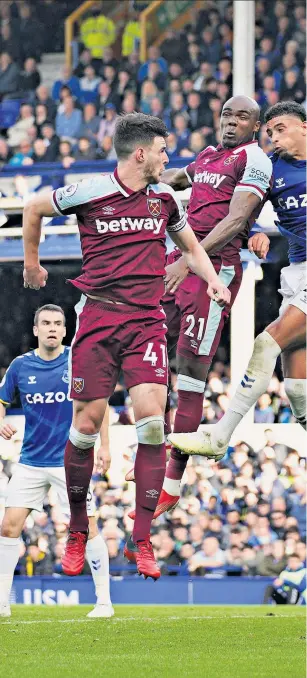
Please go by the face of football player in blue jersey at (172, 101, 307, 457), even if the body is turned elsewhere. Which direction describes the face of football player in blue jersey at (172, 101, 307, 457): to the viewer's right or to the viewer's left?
to the viewer's left

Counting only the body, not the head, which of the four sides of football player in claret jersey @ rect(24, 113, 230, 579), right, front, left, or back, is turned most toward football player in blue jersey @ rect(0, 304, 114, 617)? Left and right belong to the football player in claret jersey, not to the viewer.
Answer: back

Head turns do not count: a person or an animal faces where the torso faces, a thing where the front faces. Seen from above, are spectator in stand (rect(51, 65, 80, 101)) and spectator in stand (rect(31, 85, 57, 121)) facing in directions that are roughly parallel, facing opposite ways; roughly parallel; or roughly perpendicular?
roughly parallel

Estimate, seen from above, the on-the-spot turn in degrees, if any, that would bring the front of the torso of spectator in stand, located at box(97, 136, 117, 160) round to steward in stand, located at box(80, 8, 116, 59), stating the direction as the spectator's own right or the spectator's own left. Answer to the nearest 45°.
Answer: approximately 180°

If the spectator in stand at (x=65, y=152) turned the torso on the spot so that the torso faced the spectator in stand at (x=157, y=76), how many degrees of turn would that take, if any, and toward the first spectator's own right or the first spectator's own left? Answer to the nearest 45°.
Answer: approximately 135° to the first spectator's own left

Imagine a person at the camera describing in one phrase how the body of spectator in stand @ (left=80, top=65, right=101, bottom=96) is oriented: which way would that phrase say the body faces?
toward the camera

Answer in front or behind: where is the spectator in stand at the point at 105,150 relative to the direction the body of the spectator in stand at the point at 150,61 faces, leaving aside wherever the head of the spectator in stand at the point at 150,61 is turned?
in front

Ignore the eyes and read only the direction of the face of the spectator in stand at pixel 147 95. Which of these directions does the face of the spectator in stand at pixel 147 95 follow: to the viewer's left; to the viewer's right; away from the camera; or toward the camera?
toward the camera

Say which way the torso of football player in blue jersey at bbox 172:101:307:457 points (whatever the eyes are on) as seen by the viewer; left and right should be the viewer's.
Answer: facing the viewer and to the left of the viewer

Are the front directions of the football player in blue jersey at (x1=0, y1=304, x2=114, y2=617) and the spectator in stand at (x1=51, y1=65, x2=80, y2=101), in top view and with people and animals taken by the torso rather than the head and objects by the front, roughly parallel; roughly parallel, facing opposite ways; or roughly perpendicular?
roughly parallel

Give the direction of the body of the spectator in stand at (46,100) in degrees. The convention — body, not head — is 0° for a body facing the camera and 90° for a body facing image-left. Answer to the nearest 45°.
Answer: approximately 0°

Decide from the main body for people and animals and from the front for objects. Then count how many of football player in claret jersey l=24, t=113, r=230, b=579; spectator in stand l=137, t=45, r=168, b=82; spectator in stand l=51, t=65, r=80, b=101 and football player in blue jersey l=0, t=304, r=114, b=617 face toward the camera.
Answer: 4

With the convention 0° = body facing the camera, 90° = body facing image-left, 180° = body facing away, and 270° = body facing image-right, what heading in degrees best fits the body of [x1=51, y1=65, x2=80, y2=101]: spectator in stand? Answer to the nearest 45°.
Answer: approximately 0°
